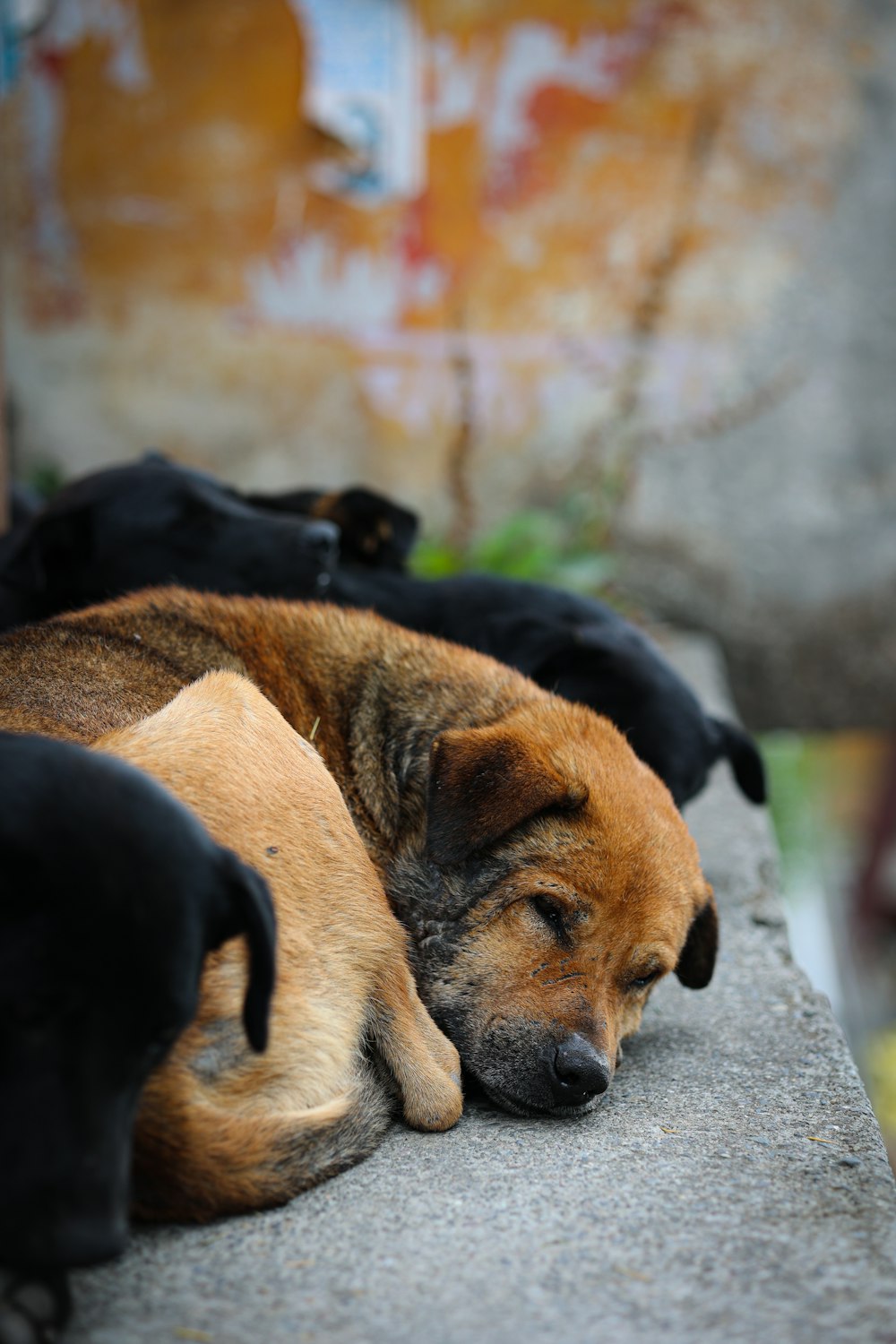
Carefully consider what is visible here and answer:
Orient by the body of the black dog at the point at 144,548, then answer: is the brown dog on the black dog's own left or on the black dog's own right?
on the black dog's own right

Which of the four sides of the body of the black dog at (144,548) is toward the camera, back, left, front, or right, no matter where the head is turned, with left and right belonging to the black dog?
right

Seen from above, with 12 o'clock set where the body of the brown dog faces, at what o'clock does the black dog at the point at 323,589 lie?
The black dog is roughly at 7 o'clock from the brown dog.
